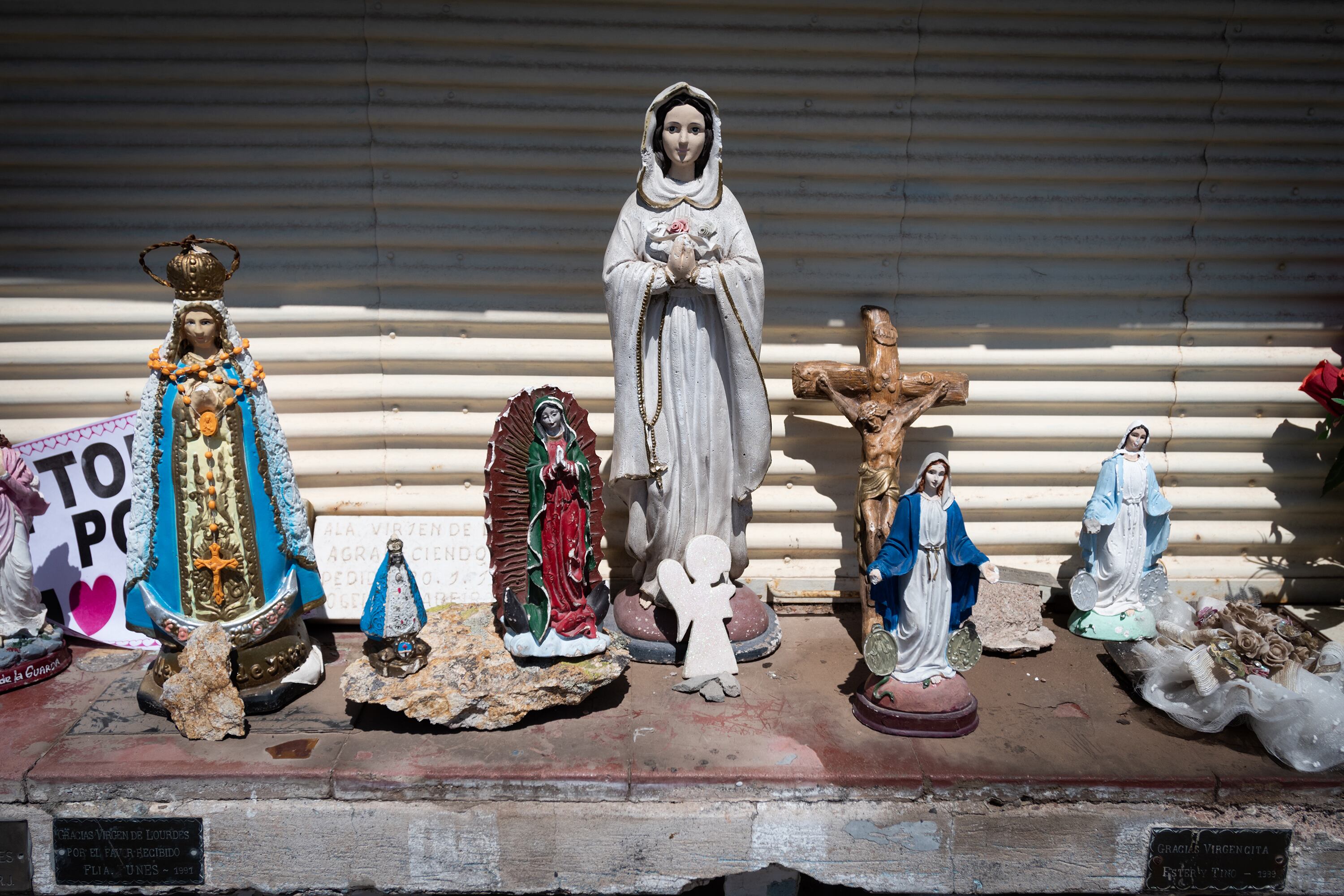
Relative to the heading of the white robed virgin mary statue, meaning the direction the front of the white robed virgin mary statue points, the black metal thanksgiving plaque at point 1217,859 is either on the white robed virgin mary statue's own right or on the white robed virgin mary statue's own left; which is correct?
on the white robed virgin mary statue's own left

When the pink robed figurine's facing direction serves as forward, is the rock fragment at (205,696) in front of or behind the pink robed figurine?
in front

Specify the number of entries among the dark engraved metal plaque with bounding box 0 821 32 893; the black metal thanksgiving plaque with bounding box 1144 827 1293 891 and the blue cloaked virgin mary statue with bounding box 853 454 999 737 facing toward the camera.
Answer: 3

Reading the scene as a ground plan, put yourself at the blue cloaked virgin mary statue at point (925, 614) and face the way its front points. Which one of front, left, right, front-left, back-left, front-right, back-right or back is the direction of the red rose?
back-left

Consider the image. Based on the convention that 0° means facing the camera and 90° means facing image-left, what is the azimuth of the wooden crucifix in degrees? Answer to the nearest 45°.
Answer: approximately 0°

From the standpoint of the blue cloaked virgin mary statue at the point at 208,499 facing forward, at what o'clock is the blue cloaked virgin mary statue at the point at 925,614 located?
the blue cloaked virgin mary statue at the point at 925,614 is roughly at 10 o'clock from the blue cloaked virgin mary statue at the point at 208,499.

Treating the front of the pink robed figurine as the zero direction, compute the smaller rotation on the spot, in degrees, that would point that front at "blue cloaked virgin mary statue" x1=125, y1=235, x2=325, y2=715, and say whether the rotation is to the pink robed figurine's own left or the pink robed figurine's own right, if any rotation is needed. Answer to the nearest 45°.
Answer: approximately 45° to the pink robed figurine's own left

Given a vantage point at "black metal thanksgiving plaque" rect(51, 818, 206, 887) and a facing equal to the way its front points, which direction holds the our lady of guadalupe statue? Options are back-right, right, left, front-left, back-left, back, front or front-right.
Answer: left

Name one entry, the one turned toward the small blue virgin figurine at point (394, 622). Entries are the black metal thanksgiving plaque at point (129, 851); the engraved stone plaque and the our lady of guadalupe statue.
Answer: the engraved stone plaque

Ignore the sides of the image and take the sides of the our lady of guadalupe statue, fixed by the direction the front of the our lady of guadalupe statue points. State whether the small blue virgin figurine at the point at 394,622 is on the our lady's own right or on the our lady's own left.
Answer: on the our lady's own right
